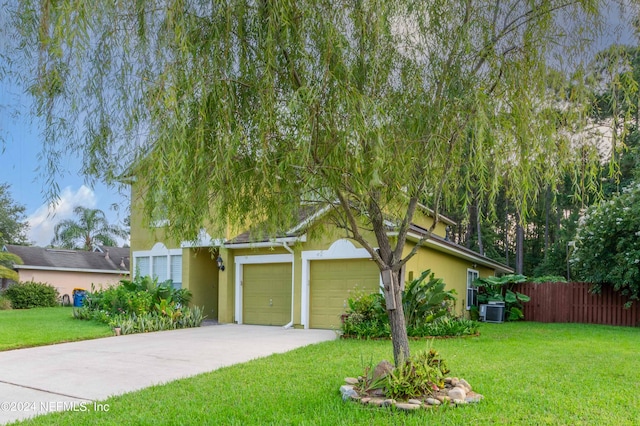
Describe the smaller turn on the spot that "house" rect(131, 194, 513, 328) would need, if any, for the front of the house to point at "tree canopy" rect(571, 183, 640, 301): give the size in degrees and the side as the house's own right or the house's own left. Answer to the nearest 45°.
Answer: approximately 135° to the house's own left

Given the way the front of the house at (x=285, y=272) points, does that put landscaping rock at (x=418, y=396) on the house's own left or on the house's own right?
on the house's own left

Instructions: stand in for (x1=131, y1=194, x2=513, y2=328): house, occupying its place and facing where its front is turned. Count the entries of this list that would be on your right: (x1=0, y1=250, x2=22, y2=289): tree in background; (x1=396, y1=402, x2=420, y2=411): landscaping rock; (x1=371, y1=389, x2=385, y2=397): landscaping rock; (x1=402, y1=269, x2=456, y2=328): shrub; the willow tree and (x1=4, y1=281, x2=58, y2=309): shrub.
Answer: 2

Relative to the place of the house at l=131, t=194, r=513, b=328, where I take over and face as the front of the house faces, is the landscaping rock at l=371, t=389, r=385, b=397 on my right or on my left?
on my left

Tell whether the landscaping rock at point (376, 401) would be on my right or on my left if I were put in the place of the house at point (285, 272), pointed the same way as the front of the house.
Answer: on my left

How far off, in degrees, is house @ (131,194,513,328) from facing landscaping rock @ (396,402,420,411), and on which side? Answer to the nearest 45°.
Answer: approximately 45° to its left

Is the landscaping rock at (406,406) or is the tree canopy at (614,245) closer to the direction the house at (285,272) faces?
the landscaping rock

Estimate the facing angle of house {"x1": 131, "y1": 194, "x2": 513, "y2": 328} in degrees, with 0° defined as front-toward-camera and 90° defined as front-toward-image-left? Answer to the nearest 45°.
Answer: approximately 45°

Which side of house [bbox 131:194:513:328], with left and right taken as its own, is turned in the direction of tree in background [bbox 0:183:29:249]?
right
